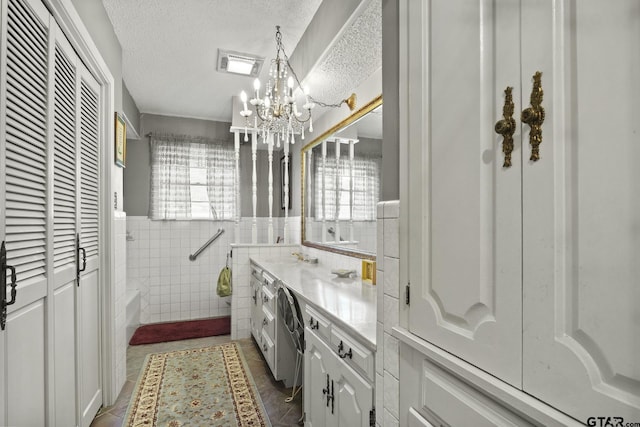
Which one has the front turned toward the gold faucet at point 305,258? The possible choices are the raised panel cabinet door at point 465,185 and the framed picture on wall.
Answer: the framed picture on wall

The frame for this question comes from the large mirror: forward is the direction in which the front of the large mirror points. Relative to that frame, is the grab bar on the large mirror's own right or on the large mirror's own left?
on the large mirror's own right

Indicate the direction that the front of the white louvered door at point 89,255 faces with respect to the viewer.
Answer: facing to the right of the viewer

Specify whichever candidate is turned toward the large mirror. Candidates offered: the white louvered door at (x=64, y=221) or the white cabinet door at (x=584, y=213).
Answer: the white louvered door

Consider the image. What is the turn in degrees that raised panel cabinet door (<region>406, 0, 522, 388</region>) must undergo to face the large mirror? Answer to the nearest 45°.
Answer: approximately 90° to its right

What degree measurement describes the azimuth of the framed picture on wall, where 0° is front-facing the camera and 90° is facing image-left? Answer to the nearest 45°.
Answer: approximately 270°

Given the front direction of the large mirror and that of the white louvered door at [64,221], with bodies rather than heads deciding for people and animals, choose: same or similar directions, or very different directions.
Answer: very different directions

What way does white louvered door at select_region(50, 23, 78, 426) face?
to the viewer's right

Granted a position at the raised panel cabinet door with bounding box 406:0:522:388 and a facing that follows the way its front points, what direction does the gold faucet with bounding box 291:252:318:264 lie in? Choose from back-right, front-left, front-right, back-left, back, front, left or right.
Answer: right

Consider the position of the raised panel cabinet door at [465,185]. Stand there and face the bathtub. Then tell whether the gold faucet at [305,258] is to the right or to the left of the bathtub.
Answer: right

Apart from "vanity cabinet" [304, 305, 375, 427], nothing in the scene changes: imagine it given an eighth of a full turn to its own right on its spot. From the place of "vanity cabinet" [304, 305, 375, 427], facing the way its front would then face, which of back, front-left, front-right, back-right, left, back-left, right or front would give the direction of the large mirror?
right

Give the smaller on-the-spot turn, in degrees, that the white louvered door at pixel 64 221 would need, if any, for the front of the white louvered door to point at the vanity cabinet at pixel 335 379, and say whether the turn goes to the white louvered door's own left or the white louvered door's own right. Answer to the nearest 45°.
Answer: approximately 45° to the white louvered door's own right

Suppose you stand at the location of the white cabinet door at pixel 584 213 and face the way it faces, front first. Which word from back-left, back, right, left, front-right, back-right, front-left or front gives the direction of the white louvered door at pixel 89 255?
front-right
